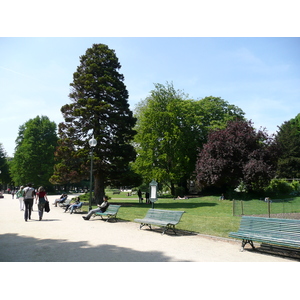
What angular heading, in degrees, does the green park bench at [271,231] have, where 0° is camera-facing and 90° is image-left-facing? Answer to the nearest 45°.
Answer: approximately 45°

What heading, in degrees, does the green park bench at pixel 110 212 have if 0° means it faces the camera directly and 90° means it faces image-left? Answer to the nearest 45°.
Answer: approximately 45°

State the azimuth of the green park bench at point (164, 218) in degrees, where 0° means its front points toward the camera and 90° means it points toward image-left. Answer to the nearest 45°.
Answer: approximately 45°

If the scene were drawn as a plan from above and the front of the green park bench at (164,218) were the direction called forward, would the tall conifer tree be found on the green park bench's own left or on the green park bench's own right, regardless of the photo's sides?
on the green park bench's own right

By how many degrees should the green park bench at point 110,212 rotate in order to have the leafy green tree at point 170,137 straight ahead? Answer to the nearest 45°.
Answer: approximately 135° to its right

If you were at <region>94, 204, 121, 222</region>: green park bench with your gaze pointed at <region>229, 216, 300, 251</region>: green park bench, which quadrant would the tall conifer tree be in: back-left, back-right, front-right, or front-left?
back-left

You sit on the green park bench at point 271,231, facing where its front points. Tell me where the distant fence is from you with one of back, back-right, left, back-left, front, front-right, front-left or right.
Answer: back-right

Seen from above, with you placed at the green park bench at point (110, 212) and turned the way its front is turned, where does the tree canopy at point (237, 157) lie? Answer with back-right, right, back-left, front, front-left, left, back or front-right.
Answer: back

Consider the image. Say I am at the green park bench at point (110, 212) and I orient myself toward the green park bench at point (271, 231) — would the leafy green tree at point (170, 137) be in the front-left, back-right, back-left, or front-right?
back-left
